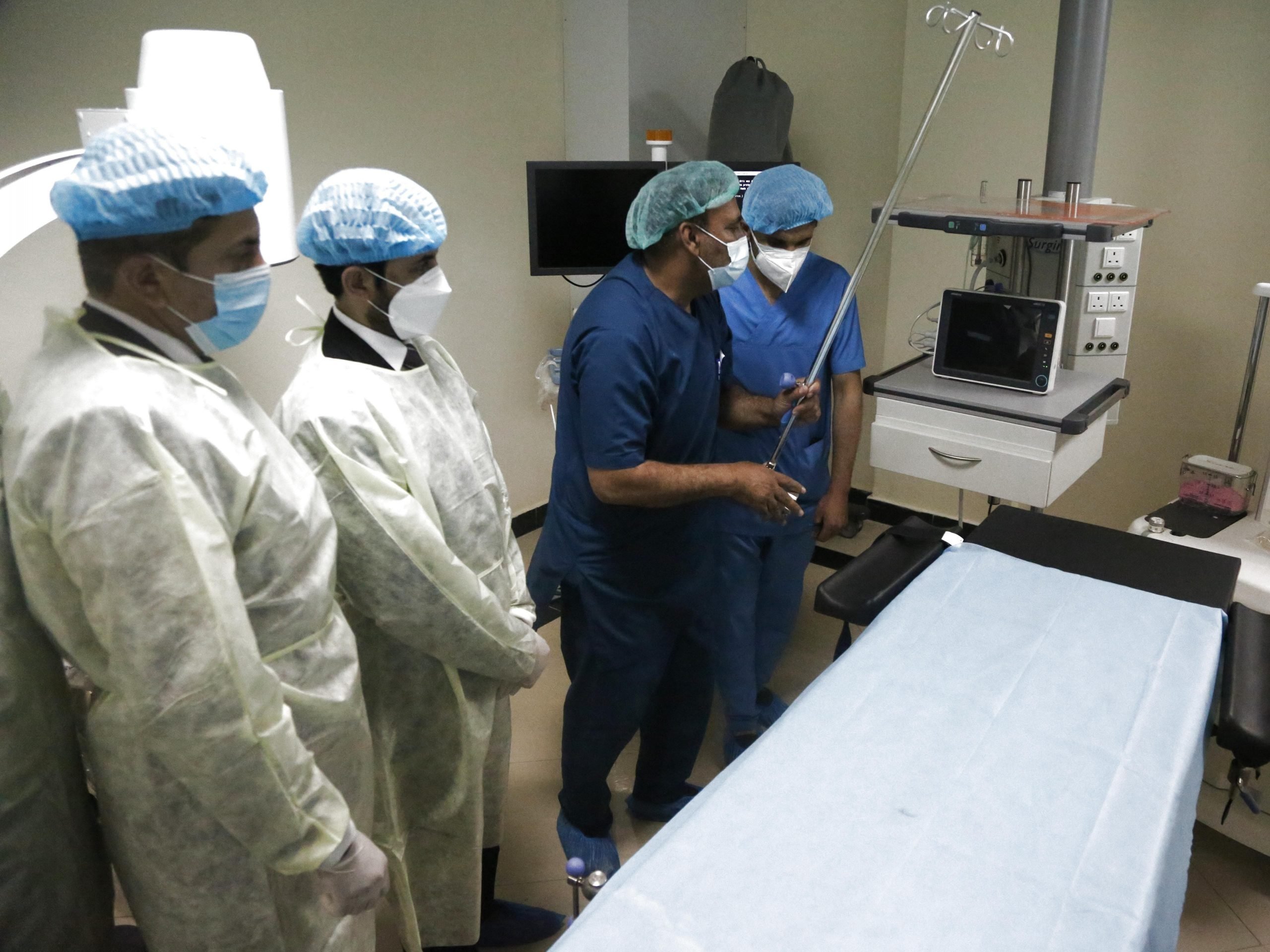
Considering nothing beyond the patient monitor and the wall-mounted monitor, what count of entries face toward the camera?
2

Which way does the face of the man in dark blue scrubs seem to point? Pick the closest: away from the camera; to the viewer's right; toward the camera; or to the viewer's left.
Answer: to the viewer's right

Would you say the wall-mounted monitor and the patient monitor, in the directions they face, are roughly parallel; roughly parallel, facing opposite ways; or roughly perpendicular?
roughly parallel

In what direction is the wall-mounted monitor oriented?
toward the camera

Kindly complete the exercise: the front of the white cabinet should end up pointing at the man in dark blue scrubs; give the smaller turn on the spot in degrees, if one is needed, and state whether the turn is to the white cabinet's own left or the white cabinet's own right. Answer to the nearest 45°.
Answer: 0° — it already faces them

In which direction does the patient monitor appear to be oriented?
toward the camera

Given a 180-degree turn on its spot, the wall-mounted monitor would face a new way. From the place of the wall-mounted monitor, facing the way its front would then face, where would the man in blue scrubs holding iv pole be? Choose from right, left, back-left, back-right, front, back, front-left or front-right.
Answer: back-right

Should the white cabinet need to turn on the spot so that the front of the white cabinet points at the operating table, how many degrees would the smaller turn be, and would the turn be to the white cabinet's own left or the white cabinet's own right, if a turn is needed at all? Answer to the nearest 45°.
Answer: approximately 45° to the white cabinet's own left

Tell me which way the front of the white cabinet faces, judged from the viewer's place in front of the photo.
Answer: facing the viewer and to the left of the viewer

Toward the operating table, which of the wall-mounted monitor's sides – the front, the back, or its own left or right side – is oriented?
front
